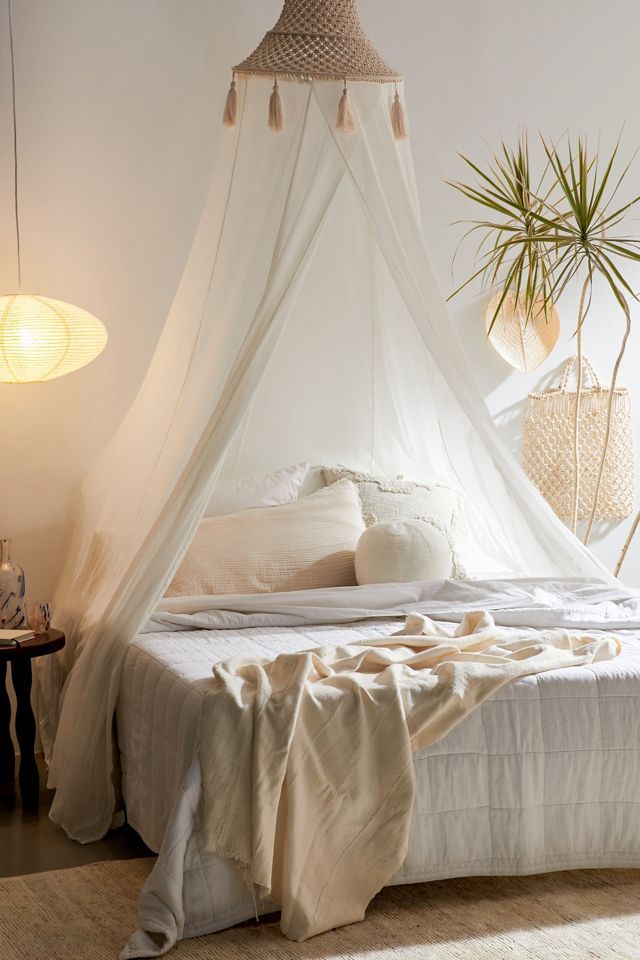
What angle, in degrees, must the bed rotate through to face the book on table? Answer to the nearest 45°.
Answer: approximately 135° to its right

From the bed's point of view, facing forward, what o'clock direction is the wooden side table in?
The wooden side table is roughly at 4 o'clock from the bed.

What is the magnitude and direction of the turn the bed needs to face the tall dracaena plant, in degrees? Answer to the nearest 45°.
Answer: approximately 180°

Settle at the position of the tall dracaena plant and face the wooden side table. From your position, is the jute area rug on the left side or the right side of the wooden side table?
left

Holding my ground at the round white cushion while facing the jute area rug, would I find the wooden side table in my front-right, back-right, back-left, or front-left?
front-right

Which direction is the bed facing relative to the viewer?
toward the camera

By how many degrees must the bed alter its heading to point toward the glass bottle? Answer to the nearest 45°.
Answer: approximately 135° to its right

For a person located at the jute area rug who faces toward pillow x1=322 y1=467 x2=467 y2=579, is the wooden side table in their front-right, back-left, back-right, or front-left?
front-left

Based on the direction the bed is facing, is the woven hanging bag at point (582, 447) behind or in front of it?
behind
